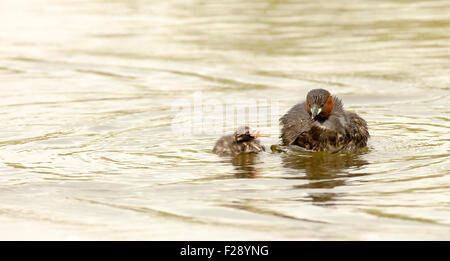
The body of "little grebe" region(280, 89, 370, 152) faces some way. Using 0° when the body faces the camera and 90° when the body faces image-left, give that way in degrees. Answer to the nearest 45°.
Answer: approximately 0°

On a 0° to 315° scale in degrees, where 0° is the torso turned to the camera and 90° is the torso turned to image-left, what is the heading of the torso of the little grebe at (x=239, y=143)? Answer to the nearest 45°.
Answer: approximately 270°
